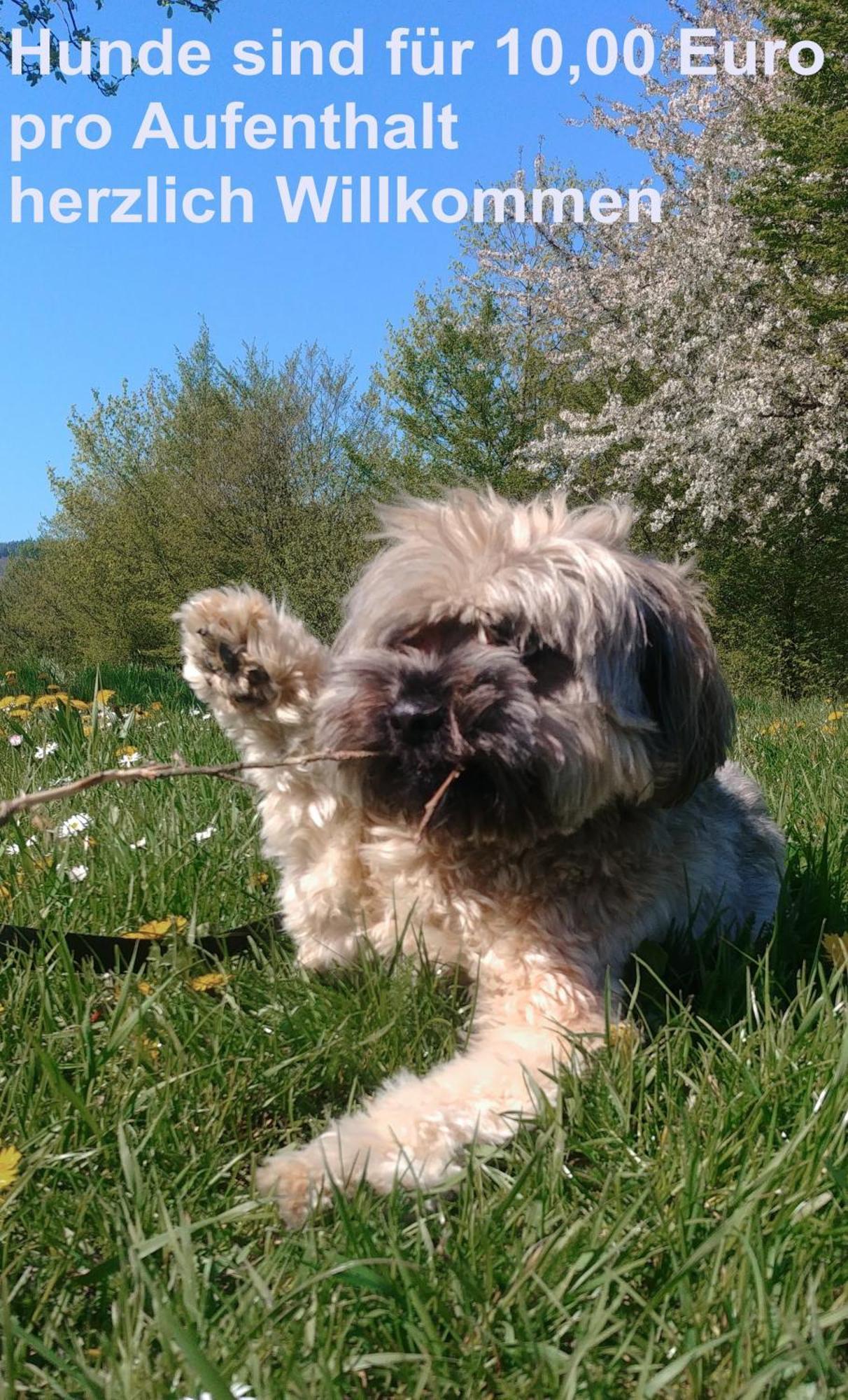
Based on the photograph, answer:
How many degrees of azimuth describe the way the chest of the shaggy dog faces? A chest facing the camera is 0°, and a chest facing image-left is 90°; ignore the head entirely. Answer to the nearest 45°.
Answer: approximately 45°

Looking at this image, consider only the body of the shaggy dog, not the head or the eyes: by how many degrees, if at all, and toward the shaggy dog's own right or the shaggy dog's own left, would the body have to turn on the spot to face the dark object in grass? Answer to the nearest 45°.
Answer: approximately 45° to the shaggy dog's own right

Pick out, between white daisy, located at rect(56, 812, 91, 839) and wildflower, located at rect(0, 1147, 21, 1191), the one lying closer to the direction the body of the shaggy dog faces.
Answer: the wildflower

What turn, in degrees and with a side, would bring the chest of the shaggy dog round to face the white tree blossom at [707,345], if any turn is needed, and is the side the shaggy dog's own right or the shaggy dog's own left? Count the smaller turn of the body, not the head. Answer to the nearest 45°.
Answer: approximately 135° to the shaggy dog's own right

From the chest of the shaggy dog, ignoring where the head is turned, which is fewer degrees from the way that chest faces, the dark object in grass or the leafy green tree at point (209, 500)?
the dark object in grass

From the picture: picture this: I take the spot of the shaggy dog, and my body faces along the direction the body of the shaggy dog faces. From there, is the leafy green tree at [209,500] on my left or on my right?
on my right

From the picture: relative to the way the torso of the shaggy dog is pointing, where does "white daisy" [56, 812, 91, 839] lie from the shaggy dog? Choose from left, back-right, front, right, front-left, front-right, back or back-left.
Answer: right

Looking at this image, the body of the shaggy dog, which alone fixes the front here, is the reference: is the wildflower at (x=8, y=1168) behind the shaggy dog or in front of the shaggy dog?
in front

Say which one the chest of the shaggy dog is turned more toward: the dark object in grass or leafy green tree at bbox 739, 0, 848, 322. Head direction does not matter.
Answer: the dark object in grass

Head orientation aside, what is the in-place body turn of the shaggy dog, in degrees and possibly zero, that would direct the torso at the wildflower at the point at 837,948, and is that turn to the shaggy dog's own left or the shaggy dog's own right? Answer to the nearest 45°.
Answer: approximately 135° to the shaggy dog's own left
